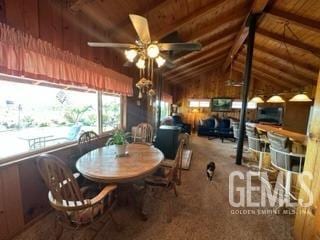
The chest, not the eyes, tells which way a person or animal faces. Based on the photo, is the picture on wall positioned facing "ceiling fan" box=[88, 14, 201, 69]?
yes

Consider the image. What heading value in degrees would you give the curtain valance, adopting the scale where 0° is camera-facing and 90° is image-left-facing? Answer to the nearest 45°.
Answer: approximately 315°

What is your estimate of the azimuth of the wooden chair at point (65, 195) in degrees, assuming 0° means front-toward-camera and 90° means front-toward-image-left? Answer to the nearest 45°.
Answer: approximately 225°

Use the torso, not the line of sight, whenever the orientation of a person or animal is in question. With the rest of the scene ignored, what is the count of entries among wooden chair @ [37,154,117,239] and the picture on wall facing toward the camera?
1

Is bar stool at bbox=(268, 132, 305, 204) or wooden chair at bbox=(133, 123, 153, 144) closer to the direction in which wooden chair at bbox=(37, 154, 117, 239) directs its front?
the wooden chair

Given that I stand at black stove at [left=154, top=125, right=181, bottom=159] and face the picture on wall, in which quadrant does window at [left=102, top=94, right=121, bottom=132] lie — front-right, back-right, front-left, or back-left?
back-left

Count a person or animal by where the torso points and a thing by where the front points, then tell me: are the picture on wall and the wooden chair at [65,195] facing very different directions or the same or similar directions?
very different directions

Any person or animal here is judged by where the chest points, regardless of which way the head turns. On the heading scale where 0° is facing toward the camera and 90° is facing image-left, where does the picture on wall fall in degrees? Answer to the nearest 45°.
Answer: approximately 0°

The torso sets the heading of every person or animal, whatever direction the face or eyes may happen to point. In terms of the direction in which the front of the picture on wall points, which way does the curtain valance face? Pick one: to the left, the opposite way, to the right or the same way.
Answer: to the left
